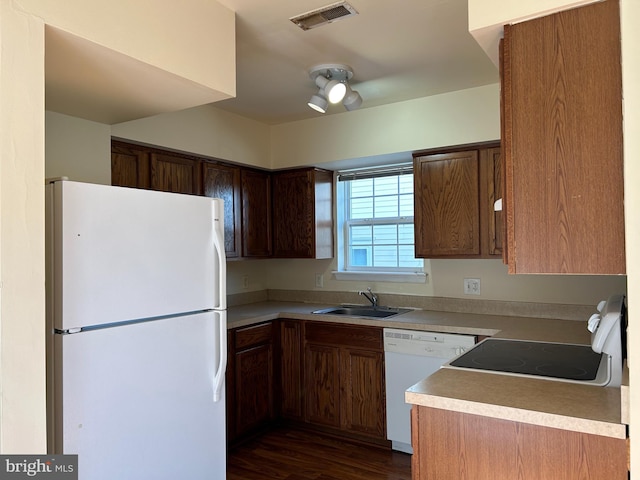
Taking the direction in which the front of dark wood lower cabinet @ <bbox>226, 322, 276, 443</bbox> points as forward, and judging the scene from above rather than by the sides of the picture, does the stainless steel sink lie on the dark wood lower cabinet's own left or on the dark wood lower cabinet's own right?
on the dark wood lower cabinet's own left

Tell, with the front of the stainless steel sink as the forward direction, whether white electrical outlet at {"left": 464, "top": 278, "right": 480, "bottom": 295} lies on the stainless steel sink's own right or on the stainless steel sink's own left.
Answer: on the stainless steel sink's own left

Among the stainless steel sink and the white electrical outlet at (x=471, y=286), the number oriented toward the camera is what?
2

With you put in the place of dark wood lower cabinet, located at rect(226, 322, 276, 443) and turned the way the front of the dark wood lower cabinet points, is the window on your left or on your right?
on your left

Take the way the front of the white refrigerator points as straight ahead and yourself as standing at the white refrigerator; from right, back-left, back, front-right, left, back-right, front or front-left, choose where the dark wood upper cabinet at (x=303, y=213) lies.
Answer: left

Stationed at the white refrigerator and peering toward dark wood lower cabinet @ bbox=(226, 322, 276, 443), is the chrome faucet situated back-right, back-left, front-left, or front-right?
front-right

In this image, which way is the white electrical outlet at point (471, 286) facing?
toward the camera

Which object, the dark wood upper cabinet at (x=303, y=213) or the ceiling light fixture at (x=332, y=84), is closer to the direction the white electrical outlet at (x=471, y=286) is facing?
the ceiling light fixture

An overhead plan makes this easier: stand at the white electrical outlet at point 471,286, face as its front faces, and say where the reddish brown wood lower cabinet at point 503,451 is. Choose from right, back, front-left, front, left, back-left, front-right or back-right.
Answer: front

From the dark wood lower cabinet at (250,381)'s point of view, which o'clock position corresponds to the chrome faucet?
The chrome faucet is roughly at 10 o'clock from the dark wood lower cabinet.

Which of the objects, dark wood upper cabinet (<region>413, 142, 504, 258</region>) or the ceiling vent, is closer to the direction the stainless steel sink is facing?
the ceiling vent

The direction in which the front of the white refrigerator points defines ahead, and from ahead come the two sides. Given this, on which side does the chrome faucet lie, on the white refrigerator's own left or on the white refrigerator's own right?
on the white refrigerator's own left

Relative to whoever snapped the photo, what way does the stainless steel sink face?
facing the viewer
